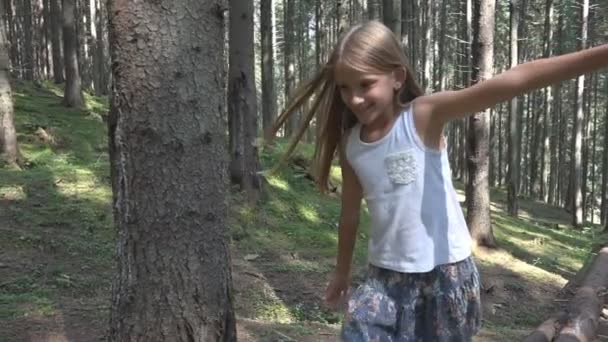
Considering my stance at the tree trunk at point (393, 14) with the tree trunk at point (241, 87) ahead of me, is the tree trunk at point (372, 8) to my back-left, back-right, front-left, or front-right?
back-right

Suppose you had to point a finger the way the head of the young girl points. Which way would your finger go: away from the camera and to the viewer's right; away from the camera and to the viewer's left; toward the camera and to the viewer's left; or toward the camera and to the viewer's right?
toward the camera and to the viewer's left

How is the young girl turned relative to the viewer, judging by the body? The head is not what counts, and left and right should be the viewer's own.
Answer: facing the viewer and to the left of the viewer

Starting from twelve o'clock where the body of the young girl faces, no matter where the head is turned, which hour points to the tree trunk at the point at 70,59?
The tree trunk is roughly at 3 o'clock from the young girl.

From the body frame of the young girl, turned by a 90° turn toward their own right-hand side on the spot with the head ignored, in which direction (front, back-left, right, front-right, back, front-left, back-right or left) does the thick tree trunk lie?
front-left

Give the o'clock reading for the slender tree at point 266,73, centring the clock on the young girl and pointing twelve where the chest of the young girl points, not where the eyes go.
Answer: The slender tree is roughly at 4 o'clock from the young girl.

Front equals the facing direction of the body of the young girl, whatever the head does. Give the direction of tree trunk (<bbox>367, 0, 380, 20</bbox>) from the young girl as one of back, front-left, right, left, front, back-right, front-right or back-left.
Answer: back-right

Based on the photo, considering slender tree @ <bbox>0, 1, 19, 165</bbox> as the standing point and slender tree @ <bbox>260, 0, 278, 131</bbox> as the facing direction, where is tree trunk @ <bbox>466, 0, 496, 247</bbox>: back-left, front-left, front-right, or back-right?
front-right

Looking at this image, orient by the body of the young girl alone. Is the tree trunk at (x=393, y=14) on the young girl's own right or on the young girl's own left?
on the young girl's own right

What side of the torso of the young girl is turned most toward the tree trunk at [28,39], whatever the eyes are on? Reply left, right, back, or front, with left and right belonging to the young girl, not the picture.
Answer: right

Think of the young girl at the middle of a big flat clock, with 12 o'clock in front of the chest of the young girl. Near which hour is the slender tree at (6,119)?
The slender tree is roughly at 3 o'clock from the young girl.
